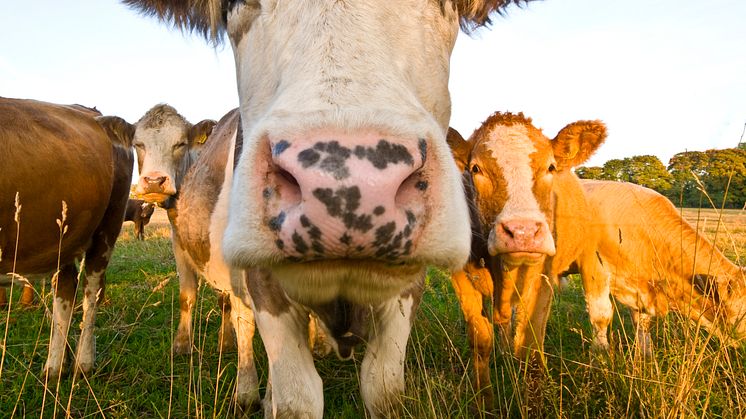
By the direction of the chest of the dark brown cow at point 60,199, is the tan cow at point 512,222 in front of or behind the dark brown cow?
behind

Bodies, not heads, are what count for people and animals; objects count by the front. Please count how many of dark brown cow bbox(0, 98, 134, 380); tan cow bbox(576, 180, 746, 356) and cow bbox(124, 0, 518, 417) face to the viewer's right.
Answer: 1

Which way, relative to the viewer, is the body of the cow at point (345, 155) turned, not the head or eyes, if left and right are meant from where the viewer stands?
facing the viewer

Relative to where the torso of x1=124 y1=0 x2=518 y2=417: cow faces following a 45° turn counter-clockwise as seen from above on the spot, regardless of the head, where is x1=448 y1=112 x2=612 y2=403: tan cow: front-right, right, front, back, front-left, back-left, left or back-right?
left

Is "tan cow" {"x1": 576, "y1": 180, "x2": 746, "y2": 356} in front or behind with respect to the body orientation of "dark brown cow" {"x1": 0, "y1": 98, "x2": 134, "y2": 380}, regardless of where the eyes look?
behind

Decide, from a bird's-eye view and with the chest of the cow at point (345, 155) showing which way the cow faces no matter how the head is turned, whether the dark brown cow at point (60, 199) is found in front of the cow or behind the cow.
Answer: behind

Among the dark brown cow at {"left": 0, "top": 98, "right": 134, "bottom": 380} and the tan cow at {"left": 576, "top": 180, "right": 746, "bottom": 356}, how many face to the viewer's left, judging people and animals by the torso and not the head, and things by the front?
1

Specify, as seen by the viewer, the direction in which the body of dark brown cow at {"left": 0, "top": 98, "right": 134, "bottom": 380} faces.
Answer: to the viewer's left
